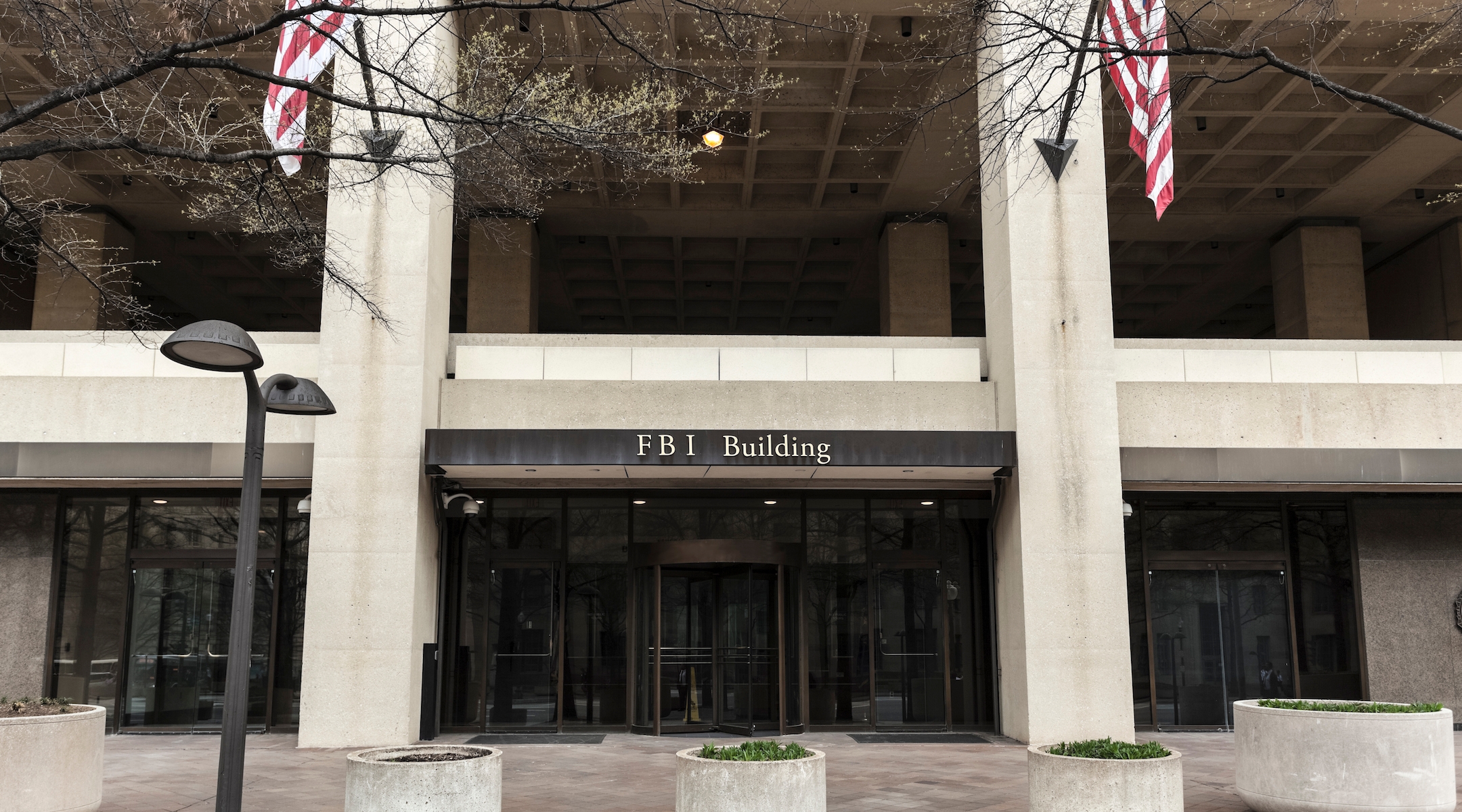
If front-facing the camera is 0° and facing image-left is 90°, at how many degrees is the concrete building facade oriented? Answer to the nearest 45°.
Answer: approximately 0°

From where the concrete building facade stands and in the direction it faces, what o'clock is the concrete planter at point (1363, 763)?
The concrete planter is roughly at 11 o'clock from the concrete building facade.

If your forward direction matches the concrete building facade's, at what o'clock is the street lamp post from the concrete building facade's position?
The street lamp post is roughly at 1 o'clock from the concrete building facade.

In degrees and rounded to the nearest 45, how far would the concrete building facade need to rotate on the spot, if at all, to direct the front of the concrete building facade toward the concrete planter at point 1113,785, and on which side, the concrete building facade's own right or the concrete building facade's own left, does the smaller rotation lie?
0° — it already faces it

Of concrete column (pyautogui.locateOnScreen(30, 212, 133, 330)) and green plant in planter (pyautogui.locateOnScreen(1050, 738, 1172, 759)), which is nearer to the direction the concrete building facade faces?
the green plant in planter

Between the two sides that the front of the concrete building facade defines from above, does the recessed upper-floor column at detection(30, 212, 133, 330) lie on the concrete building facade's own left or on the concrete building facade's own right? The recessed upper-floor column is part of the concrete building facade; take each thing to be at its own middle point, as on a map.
on the concrete building facade's own right

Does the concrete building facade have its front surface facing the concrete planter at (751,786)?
yes
